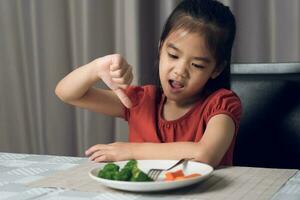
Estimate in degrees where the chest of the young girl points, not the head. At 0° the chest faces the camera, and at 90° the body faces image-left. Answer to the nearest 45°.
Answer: approximately 45°

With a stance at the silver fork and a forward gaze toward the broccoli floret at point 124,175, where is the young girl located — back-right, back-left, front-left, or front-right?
back-right
